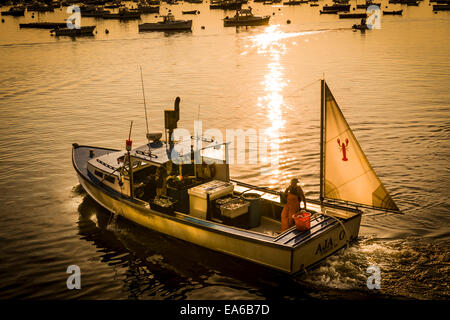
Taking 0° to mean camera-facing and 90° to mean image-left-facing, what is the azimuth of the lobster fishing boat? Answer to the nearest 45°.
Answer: approximately 135°
